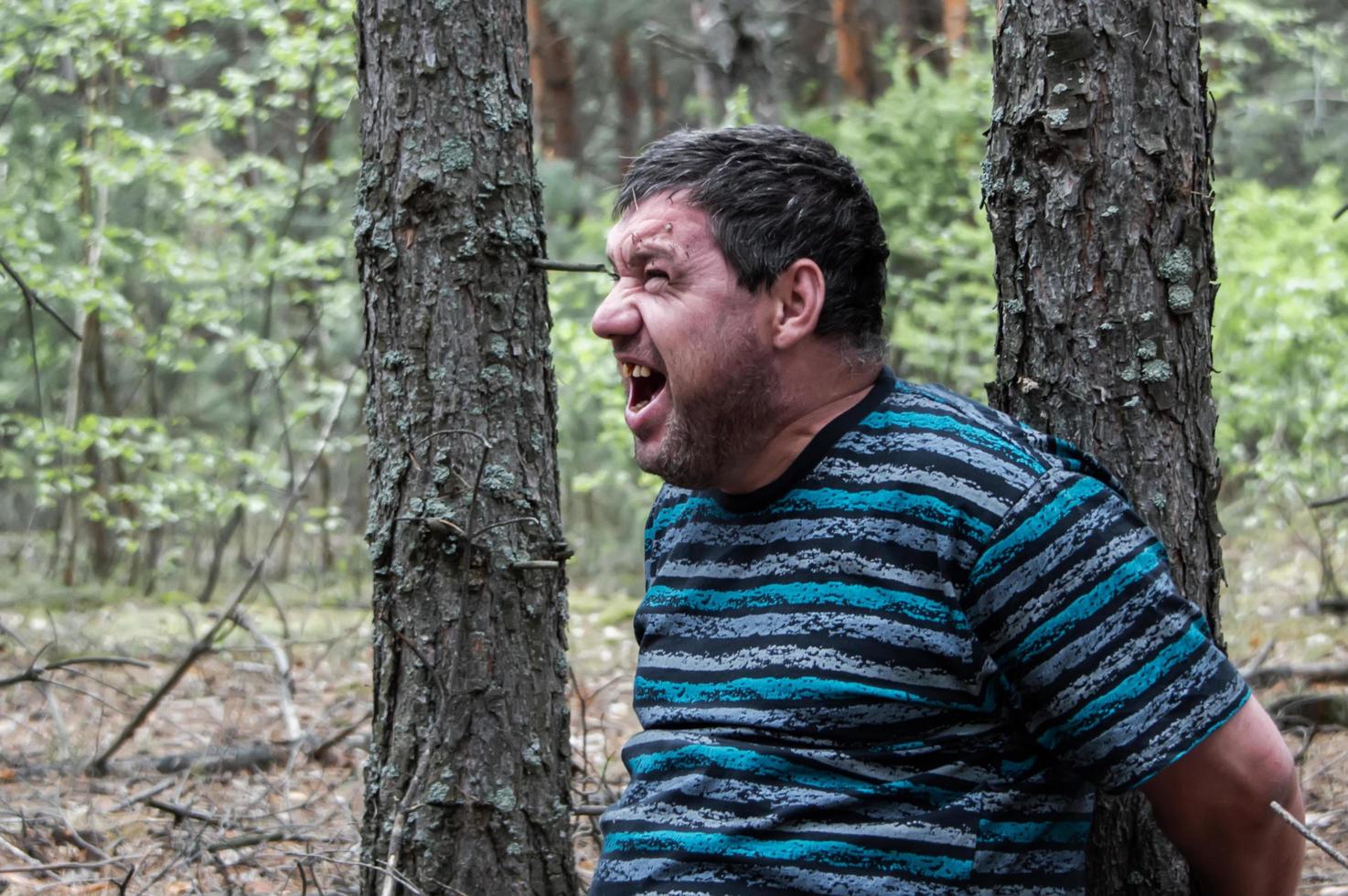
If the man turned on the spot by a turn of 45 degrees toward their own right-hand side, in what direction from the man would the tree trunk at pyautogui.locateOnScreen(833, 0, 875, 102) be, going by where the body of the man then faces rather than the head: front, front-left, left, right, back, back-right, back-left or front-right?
right

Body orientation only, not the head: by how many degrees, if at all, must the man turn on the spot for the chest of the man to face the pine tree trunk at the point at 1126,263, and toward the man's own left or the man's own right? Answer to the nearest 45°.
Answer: approximately 180°

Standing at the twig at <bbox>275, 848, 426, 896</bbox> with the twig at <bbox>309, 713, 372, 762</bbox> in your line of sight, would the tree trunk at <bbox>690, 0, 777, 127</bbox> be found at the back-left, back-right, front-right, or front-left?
front-right

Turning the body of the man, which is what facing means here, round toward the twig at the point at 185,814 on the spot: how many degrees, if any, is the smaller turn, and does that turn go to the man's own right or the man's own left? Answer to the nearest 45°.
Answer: approximately 90° to the man's own right

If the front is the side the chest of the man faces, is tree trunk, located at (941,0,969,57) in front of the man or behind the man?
behind

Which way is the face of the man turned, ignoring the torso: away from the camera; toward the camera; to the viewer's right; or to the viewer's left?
to the viewer's left

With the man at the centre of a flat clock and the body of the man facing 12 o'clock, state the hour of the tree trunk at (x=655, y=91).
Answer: The tree trunk is roughly at 4 o'clock from the man.

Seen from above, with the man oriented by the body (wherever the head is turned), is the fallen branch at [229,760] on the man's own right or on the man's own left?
on the man's own right

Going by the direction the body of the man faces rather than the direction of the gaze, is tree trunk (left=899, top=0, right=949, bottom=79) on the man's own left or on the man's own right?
on the man's own right

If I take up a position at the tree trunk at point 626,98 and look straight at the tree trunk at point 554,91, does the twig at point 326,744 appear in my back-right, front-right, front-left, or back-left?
front-left

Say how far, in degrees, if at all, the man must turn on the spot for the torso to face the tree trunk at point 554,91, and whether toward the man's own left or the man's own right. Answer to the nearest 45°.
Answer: approximately 135° to the man's own right
